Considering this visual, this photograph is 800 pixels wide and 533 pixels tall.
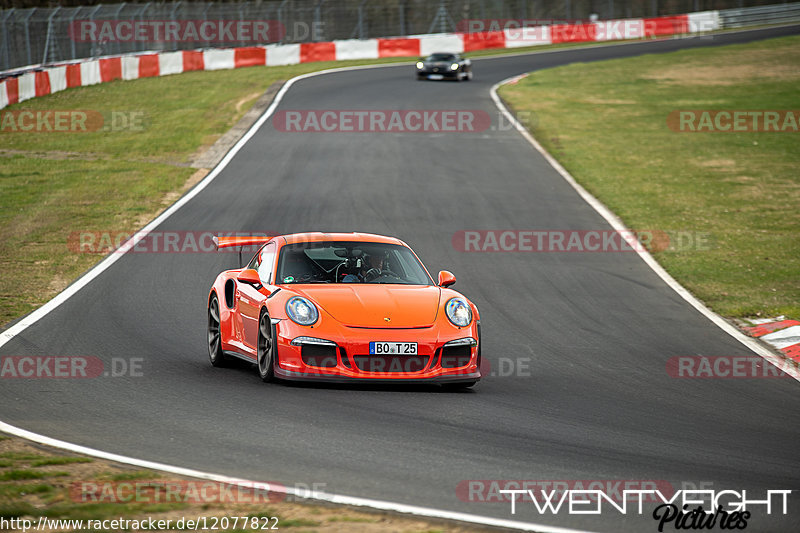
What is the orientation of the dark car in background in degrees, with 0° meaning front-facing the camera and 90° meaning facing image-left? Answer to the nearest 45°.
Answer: approximately 45°

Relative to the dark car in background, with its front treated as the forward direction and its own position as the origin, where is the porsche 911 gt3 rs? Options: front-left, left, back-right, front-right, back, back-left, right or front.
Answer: front-left

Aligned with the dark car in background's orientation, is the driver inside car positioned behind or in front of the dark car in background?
in front
